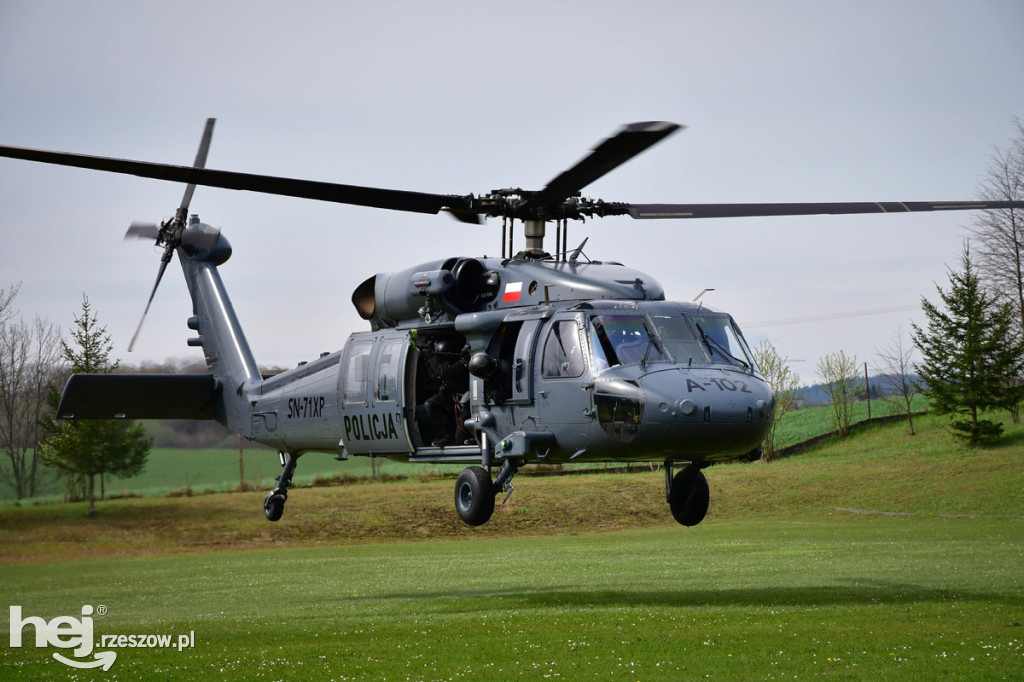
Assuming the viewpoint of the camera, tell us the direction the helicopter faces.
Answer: facing the viewer and to the right of the viewer

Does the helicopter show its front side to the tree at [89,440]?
no
